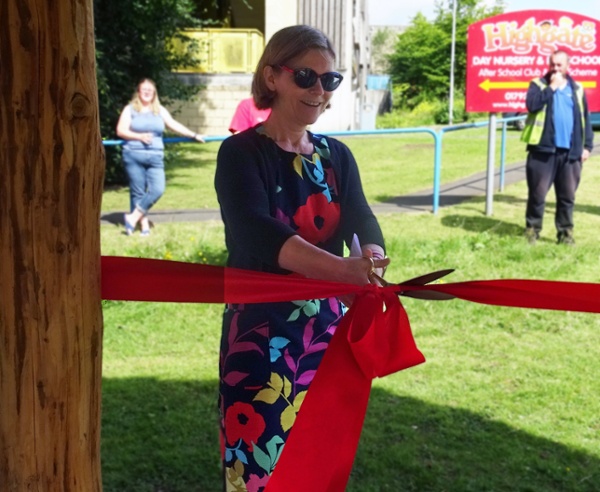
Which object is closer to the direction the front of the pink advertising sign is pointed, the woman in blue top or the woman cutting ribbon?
the woman cutting ribbon

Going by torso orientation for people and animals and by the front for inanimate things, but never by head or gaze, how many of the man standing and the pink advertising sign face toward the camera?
2

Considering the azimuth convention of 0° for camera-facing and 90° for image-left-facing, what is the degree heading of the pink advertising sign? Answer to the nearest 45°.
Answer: approximately 0°

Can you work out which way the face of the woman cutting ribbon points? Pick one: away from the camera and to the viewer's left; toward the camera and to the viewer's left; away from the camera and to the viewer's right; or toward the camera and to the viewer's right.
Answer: toward the camera and to the viewer's right

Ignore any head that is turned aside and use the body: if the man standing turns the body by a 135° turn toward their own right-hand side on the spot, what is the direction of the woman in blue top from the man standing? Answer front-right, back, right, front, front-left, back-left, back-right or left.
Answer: front-left

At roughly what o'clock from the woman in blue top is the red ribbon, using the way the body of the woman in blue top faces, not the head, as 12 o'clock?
The red ribbon is roughly at 12 o'clock from the woman in blue top.

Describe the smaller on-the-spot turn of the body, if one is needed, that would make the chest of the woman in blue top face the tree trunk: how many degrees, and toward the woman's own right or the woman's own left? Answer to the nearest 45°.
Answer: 0° — they already face it
